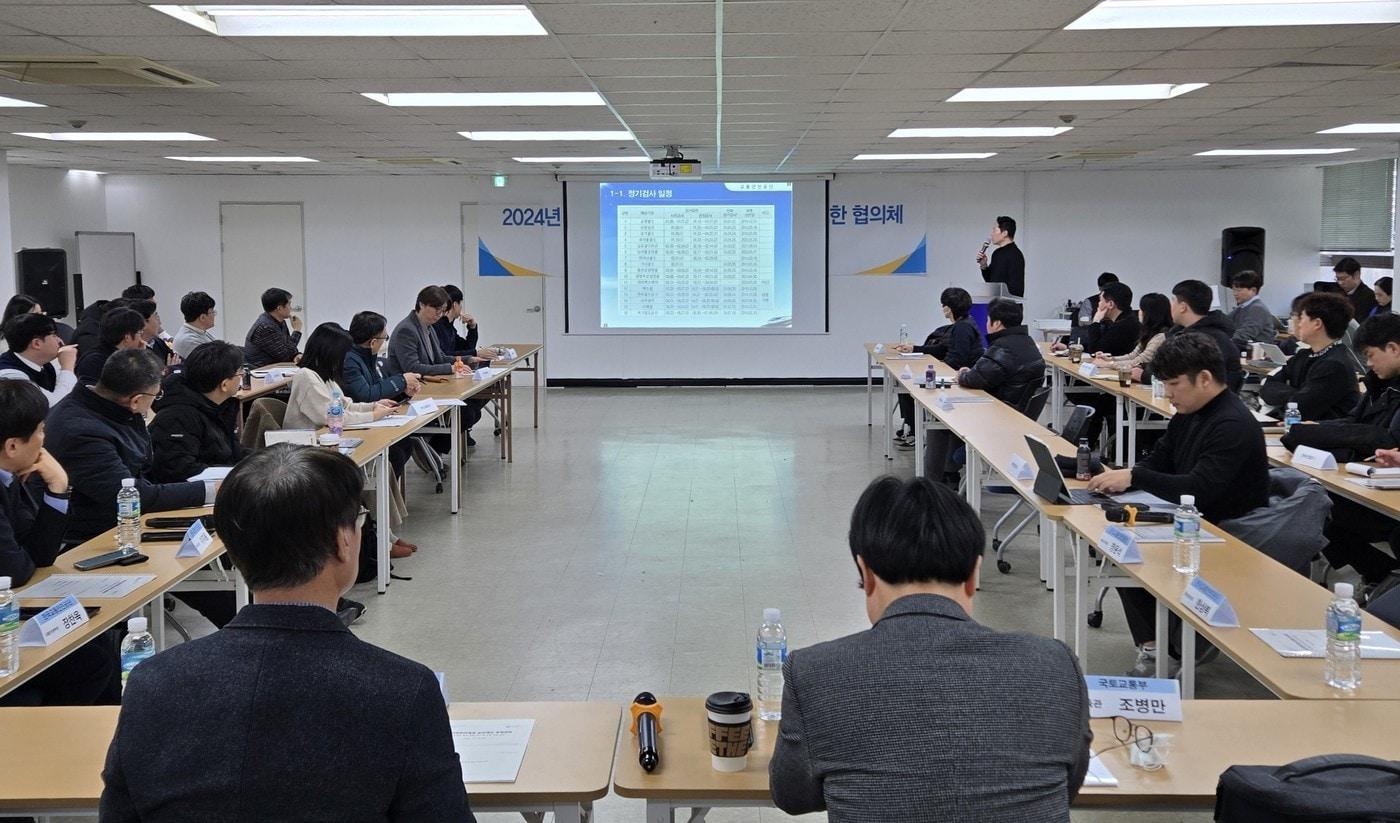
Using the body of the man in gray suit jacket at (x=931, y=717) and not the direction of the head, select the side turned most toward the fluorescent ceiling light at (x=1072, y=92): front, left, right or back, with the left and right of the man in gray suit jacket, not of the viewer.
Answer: front

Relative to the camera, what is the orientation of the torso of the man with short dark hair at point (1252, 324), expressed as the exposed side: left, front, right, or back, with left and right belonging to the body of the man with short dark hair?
left

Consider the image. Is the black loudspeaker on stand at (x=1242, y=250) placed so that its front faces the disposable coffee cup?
yes

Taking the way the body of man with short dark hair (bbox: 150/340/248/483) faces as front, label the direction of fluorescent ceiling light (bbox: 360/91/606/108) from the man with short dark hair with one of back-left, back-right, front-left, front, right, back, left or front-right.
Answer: front-left

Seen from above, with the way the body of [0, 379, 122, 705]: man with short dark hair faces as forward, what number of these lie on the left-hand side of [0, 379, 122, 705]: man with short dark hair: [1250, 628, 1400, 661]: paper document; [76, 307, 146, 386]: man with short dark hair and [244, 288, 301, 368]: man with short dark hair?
2

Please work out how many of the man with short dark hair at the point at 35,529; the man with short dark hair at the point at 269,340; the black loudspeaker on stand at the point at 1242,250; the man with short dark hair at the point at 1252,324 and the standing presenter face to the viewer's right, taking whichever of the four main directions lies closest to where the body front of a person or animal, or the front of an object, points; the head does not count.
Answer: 2

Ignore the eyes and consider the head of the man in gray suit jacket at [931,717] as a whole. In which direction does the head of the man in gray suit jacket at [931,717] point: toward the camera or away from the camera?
away from the camera

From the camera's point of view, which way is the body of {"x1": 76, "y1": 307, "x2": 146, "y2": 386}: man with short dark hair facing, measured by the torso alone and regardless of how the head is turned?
to the viewer's right

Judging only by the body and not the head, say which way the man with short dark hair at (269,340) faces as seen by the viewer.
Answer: to the viewer's right

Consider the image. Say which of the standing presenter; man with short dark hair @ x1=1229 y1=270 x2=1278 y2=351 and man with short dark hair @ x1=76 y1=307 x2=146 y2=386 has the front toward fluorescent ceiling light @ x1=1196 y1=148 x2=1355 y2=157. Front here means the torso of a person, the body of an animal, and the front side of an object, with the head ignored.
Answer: man with short dark hair @ x1=76 y1=307 x2=146 y2=386

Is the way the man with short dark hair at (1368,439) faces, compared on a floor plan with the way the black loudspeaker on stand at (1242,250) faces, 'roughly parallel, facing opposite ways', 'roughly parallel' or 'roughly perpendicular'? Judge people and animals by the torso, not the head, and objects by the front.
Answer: roughly perpendicular

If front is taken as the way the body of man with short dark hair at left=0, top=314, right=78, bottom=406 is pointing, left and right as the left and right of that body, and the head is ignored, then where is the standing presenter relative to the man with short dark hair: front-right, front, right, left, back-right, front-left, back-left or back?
front

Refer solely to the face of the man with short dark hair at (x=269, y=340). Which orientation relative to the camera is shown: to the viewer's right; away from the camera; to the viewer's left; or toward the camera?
to the viewer's right

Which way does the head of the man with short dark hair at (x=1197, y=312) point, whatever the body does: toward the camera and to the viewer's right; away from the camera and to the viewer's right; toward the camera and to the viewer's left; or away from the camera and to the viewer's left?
away from the camera and to the viewer's left

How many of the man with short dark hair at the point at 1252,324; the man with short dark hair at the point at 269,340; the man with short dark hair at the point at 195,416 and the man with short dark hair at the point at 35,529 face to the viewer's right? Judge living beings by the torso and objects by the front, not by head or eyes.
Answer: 3

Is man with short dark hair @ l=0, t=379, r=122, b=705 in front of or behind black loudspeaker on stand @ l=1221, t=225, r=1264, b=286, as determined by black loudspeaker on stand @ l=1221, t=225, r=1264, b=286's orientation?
in front

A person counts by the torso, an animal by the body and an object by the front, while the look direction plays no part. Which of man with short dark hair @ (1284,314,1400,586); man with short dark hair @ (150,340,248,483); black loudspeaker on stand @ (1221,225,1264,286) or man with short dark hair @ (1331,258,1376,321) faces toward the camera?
the black loudspeaker on stand

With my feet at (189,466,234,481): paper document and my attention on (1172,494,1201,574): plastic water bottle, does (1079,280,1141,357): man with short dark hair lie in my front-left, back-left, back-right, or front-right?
front-left
